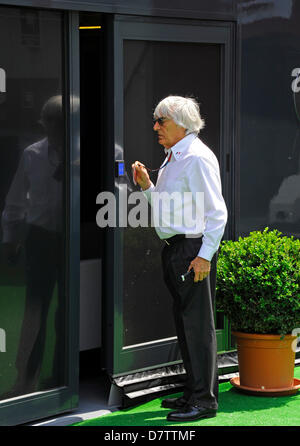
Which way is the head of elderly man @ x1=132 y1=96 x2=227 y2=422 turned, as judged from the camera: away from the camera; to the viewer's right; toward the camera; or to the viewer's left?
to the viewer's left

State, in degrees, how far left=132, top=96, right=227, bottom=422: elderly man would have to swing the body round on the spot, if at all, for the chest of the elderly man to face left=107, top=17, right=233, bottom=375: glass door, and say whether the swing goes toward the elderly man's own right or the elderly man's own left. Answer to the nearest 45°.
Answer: approximately 90° to the elderly man's own right

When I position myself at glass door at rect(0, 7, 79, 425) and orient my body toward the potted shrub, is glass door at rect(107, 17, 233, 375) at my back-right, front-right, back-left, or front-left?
front-left

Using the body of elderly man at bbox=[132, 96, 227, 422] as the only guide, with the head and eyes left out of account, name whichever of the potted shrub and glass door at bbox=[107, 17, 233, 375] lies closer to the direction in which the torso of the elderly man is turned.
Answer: the glass door

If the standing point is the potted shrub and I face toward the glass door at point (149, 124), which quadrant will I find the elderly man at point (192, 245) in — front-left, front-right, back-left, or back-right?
front-left

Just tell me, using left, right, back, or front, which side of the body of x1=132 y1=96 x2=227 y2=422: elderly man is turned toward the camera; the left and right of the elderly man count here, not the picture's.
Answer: left

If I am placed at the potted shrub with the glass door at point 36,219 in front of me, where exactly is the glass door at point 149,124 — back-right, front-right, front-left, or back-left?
front-right

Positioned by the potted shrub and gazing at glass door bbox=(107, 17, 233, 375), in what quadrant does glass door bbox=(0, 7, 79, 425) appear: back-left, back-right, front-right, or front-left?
front-left

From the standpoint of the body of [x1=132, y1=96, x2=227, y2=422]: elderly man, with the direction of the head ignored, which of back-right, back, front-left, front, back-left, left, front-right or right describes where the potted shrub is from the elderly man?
back-right

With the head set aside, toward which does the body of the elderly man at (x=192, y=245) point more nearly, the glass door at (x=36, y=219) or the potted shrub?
the glass door

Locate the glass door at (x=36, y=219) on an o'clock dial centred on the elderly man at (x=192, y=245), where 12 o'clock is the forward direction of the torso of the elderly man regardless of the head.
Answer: The glass door is roughly at 12 o'clock from the elderly man.

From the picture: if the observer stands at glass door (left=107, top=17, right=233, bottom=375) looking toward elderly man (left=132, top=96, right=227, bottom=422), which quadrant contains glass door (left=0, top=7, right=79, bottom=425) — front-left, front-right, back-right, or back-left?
front-right
